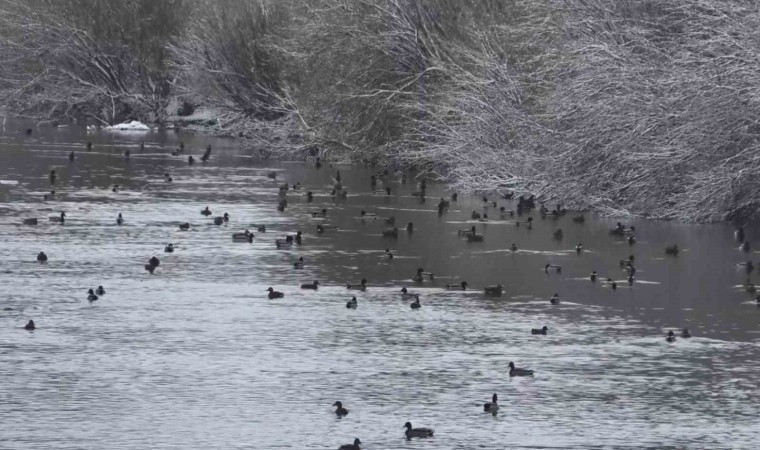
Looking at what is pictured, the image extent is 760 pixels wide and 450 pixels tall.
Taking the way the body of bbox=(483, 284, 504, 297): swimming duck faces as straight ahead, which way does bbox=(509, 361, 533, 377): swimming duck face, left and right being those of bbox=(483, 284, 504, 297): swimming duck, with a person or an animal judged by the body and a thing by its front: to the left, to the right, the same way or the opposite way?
the opposite way

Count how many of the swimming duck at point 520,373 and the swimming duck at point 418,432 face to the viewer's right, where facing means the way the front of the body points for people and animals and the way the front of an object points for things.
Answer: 0

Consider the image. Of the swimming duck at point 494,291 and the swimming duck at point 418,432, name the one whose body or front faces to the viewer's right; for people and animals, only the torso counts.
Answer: the swimming duck at point 494,291

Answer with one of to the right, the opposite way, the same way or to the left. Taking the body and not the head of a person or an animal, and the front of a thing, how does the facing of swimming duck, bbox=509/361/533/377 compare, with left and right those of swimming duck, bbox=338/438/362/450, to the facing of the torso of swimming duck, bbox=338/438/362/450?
the opposite way

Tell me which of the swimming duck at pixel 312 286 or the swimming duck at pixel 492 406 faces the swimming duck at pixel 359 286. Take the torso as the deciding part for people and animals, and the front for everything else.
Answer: the swimming duck at pixel 312 286

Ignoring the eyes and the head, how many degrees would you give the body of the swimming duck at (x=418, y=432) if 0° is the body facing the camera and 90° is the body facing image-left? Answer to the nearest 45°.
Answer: approximately 90°

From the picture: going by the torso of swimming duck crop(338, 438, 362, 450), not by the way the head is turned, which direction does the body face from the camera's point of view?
to the viewer's right

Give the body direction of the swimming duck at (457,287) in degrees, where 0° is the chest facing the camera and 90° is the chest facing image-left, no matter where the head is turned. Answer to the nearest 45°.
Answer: approximately 270°

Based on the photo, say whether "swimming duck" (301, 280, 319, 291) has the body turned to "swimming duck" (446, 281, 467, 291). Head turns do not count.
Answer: yes
